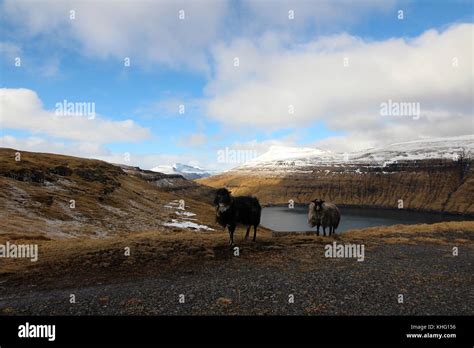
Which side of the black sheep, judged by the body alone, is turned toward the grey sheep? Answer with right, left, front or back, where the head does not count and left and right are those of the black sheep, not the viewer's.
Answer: back

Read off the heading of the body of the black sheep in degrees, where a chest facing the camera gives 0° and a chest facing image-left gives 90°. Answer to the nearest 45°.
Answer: approximately 45°

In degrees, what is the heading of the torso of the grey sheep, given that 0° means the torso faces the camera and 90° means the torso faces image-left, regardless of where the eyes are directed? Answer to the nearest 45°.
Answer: approximately 45°
